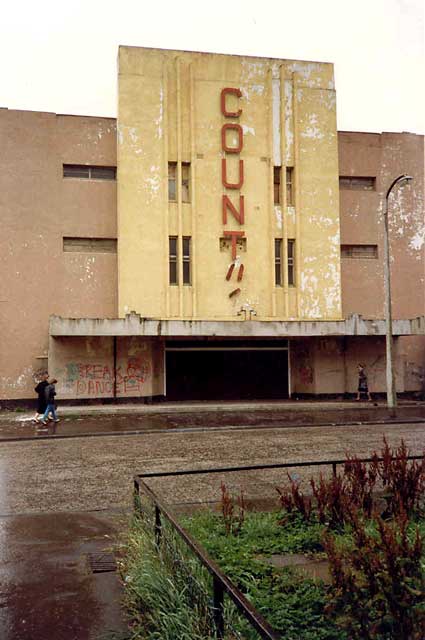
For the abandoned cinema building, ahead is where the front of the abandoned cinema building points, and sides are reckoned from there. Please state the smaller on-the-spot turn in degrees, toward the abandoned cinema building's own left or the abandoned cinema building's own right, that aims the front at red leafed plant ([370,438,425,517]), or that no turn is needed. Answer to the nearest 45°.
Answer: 0° — it already faces it

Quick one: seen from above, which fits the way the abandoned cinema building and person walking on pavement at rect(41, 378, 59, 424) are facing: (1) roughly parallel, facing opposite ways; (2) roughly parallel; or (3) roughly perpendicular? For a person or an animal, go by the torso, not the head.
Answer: roughly perpendicular

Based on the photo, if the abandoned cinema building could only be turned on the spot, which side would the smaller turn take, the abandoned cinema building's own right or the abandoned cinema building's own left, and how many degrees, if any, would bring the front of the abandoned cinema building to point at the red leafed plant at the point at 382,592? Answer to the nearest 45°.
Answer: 0° — it already faces it

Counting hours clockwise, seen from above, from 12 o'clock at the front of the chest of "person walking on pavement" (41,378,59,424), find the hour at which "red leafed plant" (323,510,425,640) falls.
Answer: The red leafed plant is roughly at 3 o'clock from the person walking on pavement.

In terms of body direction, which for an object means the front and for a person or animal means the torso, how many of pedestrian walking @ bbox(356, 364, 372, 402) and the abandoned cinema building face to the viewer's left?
1

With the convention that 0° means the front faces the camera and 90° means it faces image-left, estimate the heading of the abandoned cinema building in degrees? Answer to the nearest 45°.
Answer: approximately 0°
